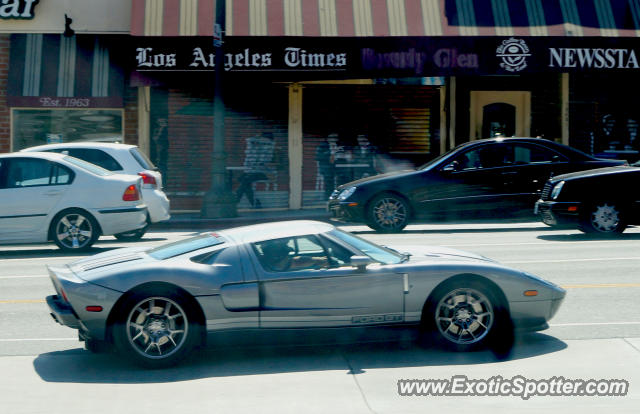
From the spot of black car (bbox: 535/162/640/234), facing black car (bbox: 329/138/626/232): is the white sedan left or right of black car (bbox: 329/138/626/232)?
left

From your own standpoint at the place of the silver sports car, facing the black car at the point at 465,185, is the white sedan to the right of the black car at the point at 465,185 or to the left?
left

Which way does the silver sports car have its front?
to the viewer's right

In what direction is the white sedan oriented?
to the viewer's left

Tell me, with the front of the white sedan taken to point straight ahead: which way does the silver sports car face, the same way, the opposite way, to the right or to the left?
the opposite way

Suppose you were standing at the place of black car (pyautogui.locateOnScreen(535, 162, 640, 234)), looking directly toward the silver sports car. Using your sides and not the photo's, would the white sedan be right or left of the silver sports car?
right

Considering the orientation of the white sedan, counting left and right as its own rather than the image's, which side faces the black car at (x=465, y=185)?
back

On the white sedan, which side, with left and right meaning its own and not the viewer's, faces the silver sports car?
left

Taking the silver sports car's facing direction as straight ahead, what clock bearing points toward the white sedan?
The white sedan is roughly at 8 o'clock from the silver sports car.

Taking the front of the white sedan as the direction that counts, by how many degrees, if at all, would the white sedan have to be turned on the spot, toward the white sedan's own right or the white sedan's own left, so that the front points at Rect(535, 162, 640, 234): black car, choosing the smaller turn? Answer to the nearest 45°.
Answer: approximately 180°

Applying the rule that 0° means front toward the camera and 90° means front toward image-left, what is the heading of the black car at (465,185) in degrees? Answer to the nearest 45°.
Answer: approximately 90°

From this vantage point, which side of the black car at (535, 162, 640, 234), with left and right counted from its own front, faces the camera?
left

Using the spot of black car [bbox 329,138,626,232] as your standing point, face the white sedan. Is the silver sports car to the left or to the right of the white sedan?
left

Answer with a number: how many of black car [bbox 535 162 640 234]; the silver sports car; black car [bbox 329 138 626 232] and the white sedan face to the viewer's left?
3
